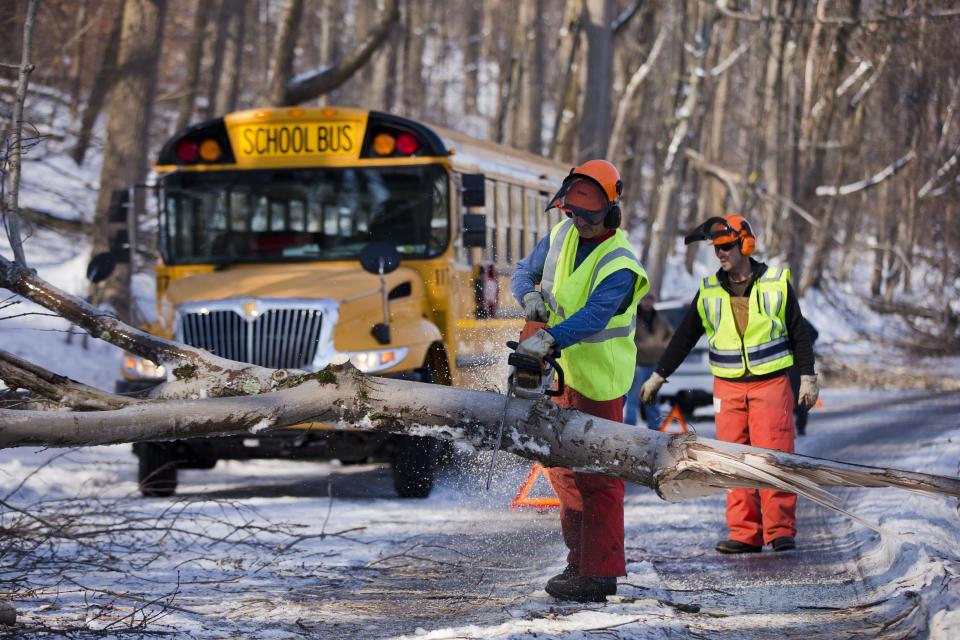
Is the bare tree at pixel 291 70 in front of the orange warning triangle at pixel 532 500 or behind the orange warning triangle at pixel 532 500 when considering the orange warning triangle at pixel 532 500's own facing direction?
behind

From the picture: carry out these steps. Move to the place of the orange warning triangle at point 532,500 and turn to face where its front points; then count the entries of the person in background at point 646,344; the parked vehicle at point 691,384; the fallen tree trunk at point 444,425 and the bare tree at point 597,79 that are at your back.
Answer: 3

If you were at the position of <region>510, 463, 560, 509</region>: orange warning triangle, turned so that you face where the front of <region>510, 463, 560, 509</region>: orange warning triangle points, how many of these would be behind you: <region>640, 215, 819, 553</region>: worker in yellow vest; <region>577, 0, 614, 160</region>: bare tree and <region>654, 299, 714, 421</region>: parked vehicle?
2

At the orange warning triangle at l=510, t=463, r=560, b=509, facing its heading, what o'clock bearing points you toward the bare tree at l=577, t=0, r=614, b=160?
The bare tree is roughly at 6 o'clock from the orange warning triangle.

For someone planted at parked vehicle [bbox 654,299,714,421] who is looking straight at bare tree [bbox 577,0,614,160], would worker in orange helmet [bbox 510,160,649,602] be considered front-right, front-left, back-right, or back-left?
back-left

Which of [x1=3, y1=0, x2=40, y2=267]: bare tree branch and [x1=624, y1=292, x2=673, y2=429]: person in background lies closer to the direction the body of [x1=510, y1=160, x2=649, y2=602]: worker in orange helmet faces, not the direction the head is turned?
the bare tree branch

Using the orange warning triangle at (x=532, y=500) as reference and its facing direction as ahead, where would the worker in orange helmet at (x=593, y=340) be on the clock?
The worker in orange helmet is roughly at 12 o'clock from the orange warning triangle.

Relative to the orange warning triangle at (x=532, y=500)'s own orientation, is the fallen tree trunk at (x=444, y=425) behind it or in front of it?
in front

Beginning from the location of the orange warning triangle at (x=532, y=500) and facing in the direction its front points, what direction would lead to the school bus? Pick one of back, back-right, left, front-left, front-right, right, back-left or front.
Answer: back-right

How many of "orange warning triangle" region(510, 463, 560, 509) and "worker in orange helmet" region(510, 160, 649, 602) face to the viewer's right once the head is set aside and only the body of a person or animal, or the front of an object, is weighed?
0

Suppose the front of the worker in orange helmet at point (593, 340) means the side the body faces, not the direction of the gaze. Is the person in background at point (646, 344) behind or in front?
behind

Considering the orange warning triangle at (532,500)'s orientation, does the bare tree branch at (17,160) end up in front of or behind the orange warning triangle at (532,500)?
in front

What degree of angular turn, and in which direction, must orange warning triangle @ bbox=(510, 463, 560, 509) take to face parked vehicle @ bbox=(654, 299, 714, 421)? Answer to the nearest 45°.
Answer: approximately 180°
